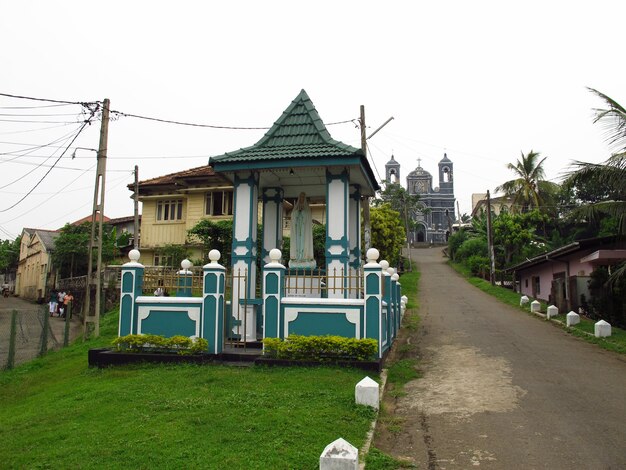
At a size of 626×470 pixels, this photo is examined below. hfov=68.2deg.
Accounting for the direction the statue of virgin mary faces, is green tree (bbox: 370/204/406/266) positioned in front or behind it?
behind

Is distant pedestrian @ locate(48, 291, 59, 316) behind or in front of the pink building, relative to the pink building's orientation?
in front

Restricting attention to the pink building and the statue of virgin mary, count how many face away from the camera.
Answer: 0

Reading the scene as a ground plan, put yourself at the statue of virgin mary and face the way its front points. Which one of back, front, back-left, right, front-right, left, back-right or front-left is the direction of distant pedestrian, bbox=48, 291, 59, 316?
back-right

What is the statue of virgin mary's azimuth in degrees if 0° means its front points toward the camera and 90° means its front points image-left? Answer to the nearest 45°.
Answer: approximately 0°

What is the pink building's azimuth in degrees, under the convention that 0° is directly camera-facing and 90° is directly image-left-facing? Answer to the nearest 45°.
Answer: approximately 45°

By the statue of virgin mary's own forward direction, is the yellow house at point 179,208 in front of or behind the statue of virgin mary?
behind

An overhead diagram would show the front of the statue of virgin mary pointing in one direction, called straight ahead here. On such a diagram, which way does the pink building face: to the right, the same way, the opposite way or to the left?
to the right

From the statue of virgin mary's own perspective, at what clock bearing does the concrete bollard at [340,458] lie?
The concrete bollard is roughly at 12 o'clock from the statue of virgin mary.

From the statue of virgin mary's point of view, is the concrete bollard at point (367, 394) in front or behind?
in front

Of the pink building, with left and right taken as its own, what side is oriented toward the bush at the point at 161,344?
front

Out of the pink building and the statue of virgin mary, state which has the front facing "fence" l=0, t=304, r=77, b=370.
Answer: the pink building

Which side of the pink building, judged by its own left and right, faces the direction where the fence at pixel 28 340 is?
front

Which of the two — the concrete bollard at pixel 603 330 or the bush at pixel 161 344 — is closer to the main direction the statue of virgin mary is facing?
the bush

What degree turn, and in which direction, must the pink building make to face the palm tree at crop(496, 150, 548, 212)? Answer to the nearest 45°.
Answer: approximately 135° to its right
